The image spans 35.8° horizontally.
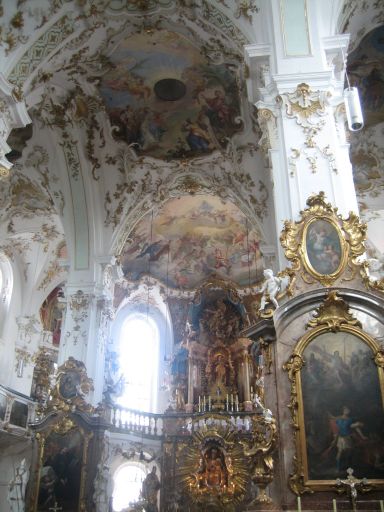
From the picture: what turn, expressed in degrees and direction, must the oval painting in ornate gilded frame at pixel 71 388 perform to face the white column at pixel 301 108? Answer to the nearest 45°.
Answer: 0° — it already faces it

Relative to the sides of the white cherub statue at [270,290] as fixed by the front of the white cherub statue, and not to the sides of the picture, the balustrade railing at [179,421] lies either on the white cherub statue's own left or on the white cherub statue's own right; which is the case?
on the white cherub statue's own right

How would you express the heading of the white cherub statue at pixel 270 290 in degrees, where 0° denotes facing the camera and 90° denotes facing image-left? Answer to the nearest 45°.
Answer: approximately 45°

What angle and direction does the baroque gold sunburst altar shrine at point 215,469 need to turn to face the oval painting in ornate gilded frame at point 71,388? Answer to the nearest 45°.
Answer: approximately 45° to its right
